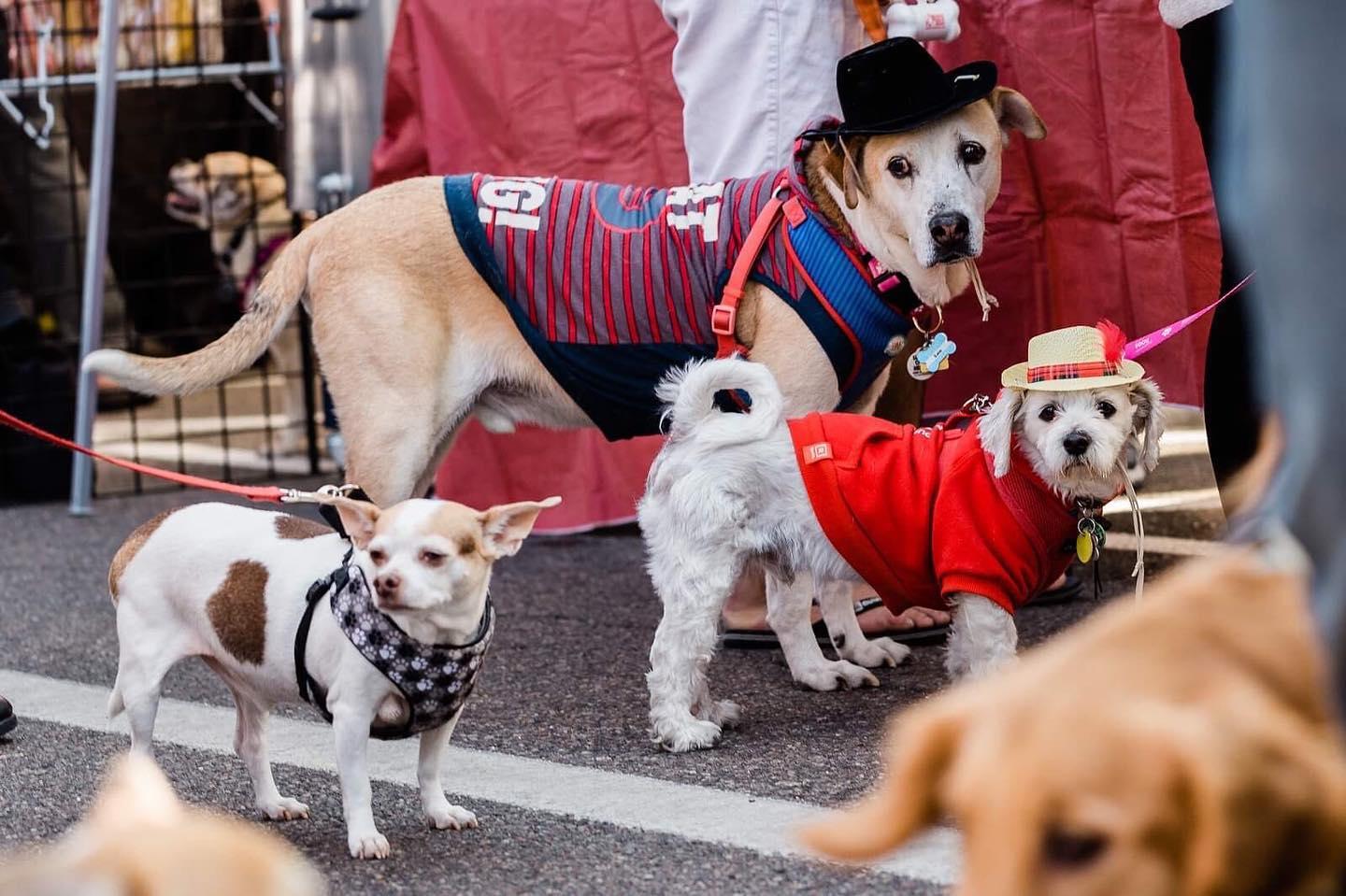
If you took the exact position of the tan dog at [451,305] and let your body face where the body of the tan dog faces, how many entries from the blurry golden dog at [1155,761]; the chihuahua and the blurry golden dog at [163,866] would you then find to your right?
3

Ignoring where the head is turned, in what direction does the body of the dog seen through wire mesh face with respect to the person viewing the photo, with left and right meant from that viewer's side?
facing to the left of the viewer

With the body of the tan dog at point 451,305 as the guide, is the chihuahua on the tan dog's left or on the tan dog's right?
on the tan dog's right

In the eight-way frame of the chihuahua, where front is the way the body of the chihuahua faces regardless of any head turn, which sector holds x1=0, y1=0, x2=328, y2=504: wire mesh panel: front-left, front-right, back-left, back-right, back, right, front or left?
back-left

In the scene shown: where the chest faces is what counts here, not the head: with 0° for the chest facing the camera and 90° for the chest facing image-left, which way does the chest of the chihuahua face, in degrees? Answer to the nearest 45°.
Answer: approximately 315°

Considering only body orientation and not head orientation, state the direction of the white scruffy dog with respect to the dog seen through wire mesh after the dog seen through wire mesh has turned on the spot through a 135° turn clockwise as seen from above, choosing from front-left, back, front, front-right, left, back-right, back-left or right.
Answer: back-right

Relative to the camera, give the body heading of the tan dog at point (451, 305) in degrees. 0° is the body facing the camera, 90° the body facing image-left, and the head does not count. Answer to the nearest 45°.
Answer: approximately 270°

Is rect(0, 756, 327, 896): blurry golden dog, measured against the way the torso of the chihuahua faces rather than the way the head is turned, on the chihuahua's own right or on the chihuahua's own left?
on the chihuahua's own right

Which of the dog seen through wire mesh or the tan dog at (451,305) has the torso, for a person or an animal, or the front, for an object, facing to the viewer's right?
the tan dog

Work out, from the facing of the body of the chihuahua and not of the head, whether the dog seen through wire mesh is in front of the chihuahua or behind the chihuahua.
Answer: behind

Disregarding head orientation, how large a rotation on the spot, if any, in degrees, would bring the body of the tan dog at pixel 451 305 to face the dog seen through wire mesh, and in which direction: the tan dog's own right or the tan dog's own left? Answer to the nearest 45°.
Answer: approximately 90° to the tan dog's own left

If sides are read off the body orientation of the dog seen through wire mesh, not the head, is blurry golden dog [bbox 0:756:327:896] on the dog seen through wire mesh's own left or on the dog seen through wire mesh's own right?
on the dog seen through wire mesh's own left
